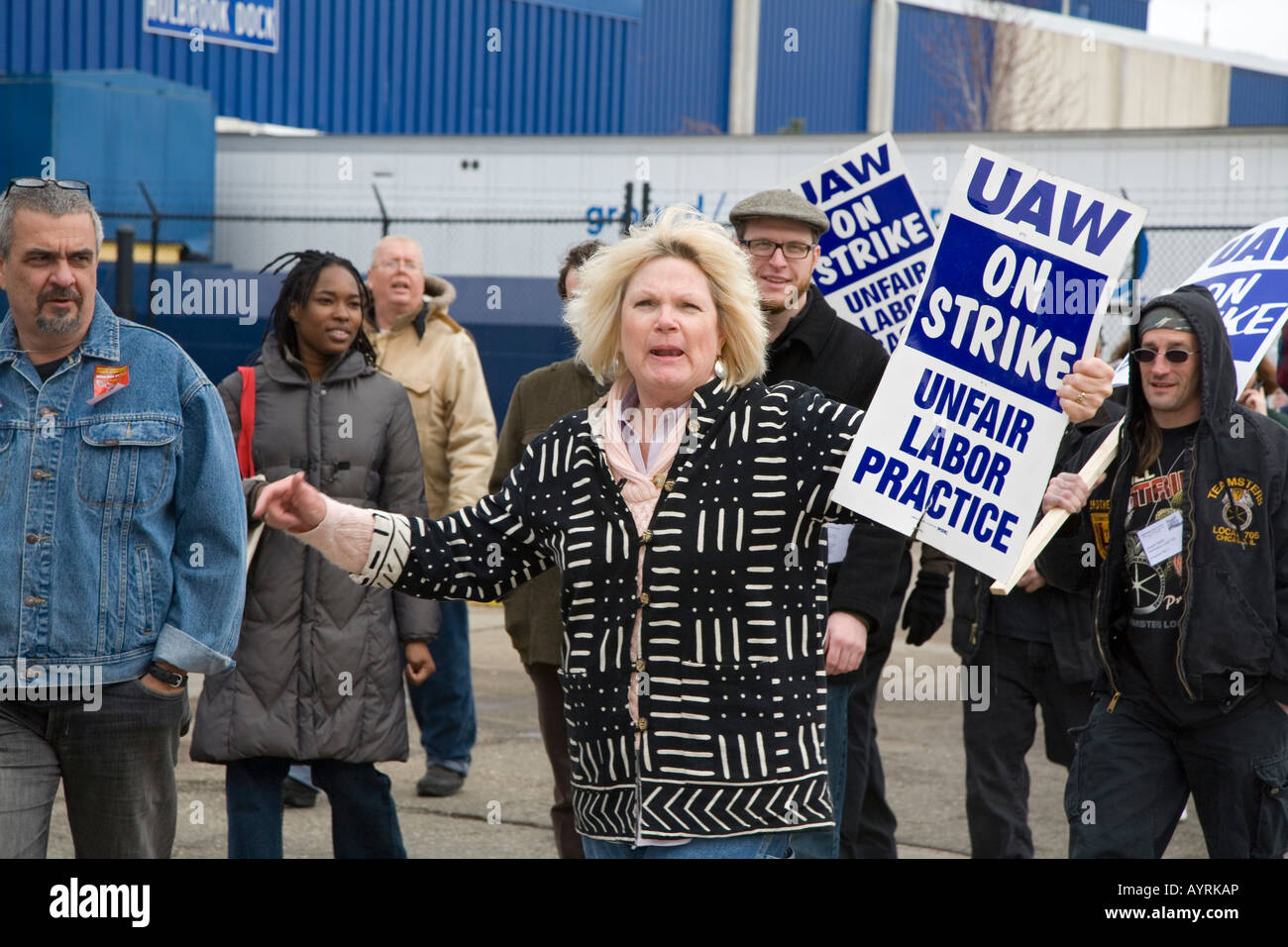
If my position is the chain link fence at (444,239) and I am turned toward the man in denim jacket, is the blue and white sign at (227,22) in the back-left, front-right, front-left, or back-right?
back-right

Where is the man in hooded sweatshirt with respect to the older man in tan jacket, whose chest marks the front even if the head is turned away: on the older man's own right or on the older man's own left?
on the older man's own left

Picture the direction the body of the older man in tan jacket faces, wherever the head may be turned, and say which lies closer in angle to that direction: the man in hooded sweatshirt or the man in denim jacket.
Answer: the man in denim jacket

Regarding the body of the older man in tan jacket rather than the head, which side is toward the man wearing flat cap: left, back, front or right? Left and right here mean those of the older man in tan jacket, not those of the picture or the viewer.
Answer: left

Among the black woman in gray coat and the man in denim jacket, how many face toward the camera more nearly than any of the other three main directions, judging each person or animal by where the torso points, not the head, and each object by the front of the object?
2

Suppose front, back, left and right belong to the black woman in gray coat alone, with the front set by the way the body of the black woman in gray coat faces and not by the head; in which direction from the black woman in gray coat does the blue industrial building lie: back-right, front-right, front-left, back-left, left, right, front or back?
back

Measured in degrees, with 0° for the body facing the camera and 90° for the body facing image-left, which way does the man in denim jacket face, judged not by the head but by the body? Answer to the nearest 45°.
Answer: approximately 0°

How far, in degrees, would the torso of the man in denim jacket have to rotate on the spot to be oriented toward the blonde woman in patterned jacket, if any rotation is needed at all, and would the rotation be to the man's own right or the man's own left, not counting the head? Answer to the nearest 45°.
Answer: approximately 45° to the man's own left

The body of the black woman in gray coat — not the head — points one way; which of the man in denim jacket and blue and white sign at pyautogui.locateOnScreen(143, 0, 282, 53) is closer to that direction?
the man in denim jacket

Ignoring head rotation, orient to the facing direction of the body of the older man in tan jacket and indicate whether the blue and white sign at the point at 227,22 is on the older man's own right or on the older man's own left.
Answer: on the older man's own right

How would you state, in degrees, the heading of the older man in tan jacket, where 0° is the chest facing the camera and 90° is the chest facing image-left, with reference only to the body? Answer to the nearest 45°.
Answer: approximately 45°

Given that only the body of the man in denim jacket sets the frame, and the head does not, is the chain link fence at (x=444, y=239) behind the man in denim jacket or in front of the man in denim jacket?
behind
